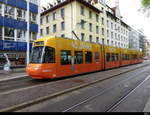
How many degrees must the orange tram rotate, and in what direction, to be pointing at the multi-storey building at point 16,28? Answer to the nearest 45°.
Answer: approximately 90° to its right

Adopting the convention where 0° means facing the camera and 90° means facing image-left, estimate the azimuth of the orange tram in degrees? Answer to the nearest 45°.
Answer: approximately 45°

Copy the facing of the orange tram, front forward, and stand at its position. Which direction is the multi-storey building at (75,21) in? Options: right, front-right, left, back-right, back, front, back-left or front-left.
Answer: back-right

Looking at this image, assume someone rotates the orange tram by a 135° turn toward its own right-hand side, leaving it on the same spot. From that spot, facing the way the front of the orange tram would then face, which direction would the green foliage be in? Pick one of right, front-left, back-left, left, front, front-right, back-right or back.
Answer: right

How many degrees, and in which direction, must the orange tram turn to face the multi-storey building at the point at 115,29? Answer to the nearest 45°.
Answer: approximately 135° to its right
